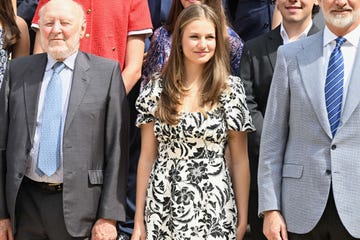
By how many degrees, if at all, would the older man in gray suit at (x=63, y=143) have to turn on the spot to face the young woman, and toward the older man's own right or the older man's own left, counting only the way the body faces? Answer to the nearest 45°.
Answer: approximately 90° to the older man's own left

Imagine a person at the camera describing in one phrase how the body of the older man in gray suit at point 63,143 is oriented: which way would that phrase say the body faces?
toward the camera

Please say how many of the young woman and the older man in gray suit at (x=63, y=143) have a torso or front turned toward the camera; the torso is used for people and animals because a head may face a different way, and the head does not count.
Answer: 2

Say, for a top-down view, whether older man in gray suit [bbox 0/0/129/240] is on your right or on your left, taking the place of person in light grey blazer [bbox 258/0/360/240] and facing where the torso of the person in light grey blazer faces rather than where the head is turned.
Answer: on your right

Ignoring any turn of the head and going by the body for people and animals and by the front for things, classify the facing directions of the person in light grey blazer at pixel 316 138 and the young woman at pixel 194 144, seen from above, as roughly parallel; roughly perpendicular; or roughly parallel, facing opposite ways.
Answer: roughly parallel

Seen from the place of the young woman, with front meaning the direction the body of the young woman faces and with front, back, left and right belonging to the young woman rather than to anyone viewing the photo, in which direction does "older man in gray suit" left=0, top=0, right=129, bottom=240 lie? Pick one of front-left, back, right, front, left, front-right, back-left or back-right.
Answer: right

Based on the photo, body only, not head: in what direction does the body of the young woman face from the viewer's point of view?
toward the camera

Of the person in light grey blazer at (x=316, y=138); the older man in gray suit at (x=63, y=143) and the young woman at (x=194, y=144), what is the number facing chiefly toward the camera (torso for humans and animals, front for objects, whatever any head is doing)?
3

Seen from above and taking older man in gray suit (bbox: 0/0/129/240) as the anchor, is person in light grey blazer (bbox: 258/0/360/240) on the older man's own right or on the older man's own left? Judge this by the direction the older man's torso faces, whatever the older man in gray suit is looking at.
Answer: on the older man's own left

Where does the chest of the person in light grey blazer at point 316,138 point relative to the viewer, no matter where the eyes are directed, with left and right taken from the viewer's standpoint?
facing the viewer
